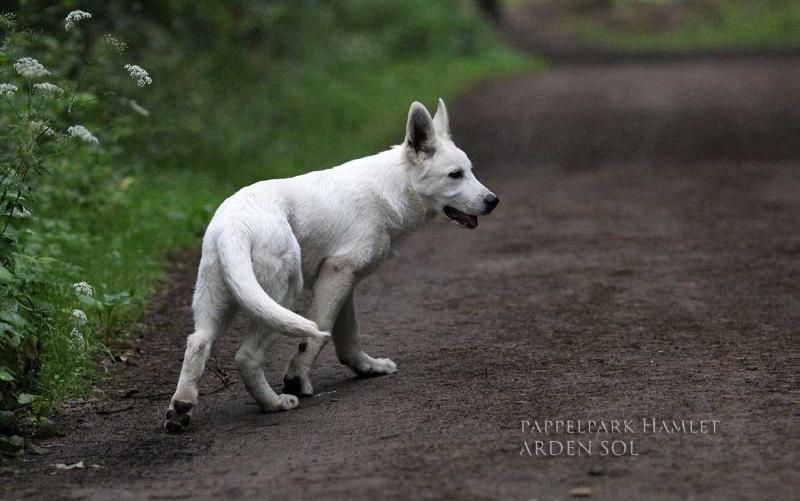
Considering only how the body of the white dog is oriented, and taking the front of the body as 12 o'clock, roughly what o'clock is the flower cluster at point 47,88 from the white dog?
The flower cluster is roughly at 7 o'clock from the white dog.

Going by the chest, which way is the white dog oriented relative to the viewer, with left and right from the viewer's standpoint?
facing away from the viewer and to the right of the viewer

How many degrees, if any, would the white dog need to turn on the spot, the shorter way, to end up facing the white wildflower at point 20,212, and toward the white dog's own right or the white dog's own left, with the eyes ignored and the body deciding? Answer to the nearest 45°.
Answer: approximately 135° to the white dog's own left

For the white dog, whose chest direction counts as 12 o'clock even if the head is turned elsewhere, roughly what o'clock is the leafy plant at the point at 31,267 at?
The leafy plant is roughly at 7 o'clock from the white dog.

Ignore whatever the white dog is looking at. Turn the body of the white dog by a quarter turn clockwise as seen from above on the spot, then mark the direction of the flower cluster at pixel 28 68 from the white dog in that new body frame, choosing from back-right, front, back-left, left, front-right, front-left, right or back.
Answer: back-right
